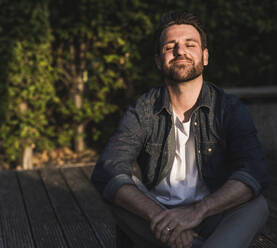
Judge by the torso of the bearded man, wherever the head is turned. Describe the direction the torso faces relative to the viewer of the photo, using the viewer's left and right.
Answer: facing the viewer
